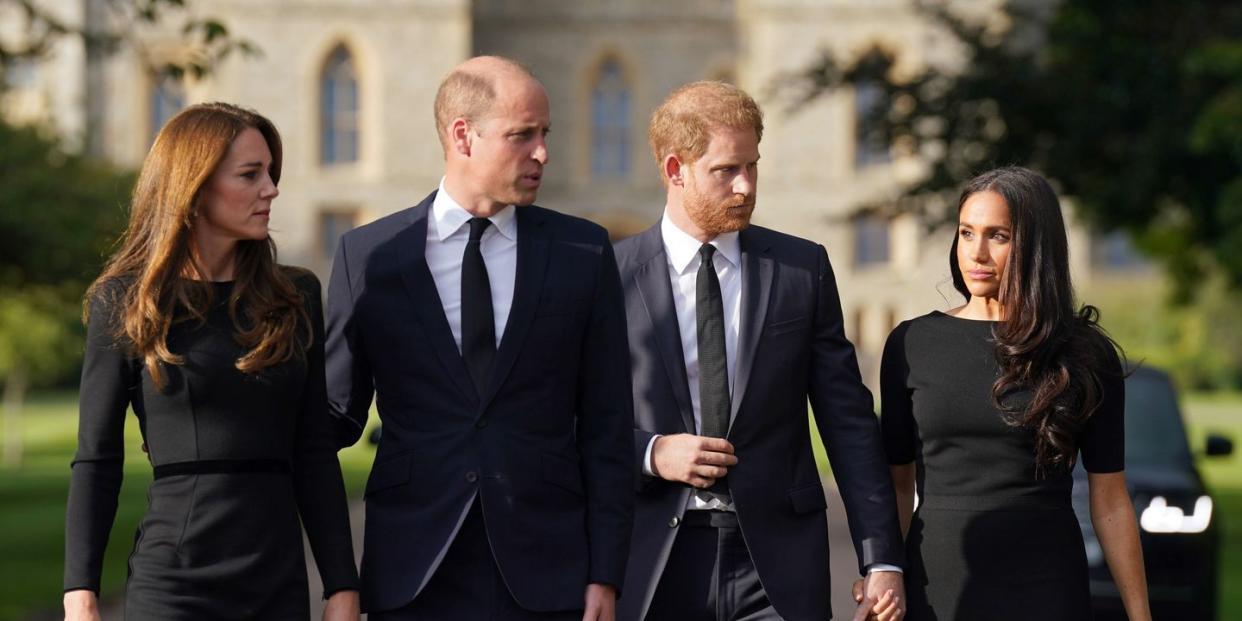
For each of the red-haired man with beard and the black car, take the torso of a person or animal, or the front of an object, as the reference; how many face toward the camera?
2

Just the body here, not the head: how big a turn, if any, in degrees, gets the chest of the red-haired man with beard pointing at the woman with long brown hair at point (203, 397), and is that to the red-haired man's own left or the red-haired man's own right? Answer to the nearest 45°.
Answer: approximately 45° to the red-haired man's own right

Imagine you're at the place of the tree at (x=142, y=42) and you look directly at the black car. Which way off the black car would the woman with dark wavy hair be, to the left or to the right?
right

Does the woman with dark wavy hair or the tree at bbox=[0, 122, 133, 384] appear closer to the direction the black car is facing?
the woman with dark wavy hair

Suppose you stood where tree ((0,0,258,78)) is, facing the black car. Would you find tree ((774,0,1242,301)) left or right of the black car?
left

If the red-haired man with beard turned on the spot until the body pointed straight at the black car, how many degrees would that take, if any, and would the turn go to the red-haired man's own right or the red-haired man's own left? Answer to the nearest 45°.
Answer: approximately 135° to the red-haired man's own left

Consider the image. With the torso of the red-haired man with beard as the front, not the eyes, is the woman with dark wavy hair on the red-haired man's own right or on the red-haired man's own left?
on the red-haired man's own left

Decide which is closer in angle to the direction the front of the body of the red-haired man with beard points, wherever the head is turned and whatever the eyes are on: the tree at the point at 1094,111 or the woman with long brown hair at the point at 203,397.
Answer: the woman with long brown hair
